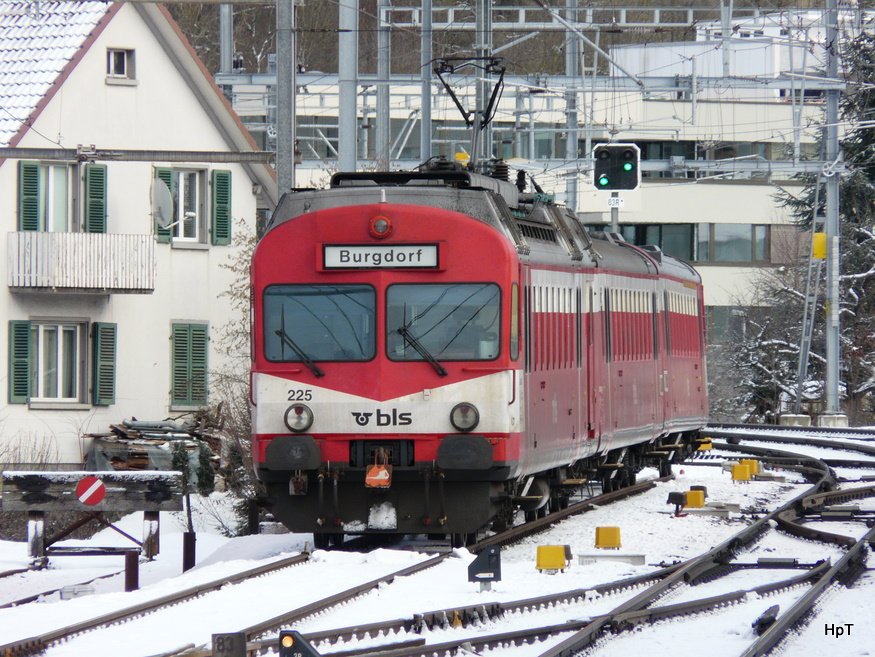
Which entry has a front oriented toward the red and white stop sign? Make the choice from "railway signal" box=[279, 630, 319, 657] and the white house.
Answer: the white house

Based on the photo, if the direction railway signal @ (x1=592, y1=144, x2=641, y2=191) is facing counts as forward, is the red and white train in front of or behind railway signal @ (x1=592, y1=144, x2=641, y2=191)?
in front

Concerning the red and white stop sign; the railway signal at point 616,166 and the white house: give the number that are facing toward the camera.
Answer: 3

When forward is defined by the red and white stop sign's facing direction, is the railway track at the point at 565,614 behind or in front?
in front

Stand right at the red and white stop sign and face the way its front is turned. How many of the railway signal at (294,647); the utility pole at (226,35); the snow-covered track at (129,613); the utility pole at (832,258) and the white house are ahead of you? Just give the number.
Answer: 2

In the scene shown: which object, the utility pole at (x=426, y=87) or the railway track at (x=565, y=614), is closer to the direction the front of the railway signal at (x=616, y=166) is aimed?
the railway track

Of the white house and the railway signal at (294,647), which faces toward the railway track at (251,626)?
the white house

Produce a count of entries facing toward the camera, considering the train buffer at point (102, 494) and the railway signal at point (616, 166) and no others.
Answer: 2

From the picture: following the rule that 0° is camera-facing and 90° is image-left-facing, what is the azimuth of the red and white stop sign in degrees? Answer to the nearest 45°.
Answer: approximately 0°
